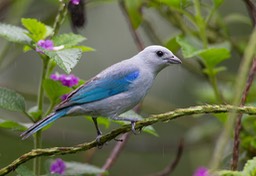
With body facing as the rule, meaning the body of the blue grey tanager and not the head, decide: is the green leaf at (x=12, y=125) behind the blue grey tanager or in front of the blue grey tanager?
behind

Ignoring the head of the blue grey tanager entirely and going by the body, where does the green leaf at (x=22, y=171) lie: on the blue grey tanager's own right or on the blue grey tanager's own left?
on the blue grey tanager's own right

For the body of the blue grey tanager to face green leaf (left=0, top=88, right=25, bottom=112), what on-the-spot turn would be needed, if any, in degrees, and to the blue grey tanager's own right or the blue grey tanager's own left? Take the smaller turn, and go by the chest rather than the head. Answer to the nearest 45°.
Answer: approximately 135° to the blue grey tanager's own right

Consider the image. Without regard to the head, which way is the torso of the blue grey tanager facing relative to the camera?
to the viewer's right

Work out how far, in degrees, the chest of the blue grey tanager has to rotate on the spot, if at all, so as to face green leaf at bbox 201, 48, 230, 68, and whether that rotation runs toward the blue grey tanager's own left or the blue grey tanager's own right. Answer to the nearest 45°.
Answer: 0° — it already faces it

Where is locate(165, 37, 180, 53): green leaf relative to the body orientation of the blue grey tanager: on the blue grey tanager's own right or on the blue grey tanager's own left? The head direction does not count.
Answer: on the blue grey tanager's own left

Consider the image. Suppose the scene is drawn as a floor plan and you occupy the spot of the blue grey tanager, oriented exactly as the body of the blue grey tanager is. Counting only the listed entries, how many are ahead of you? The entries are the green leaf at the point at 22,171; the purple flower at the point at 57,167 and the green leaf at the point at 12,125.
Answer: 0
